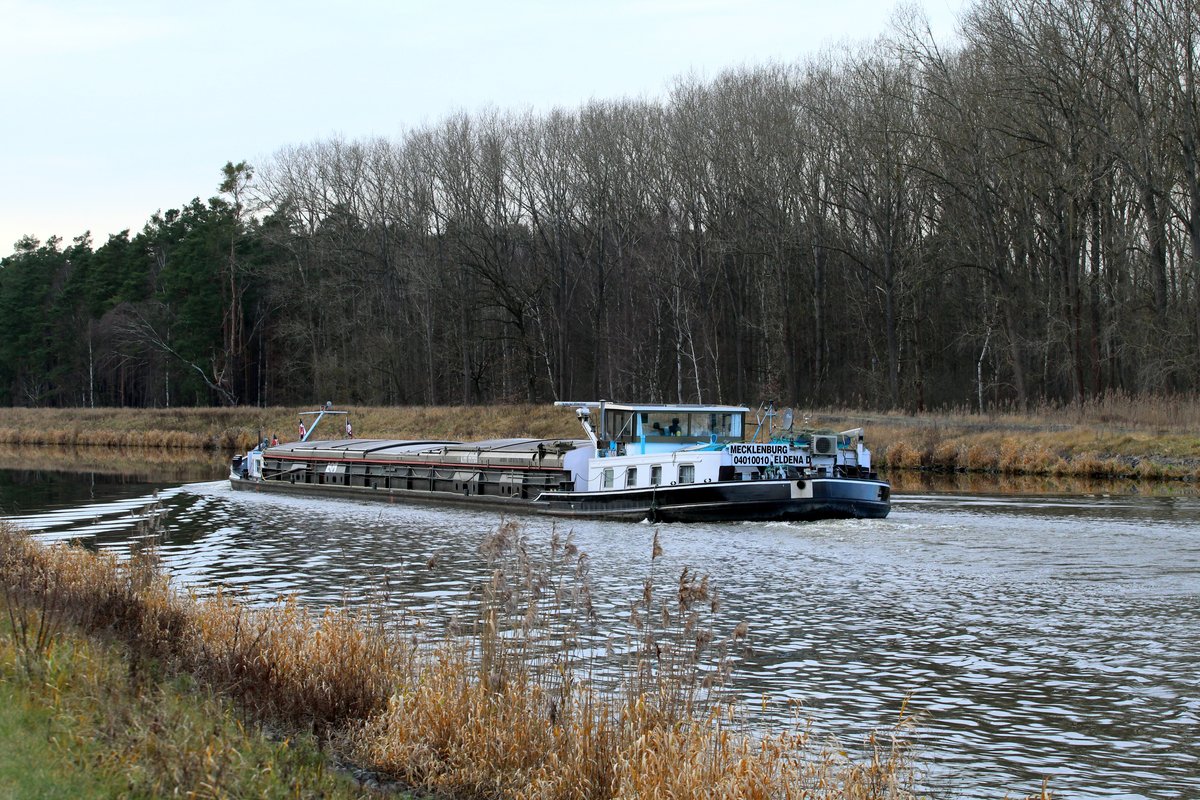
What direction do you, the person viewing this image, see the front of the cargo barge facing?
facing away from the viewer and to the left of the viewer
